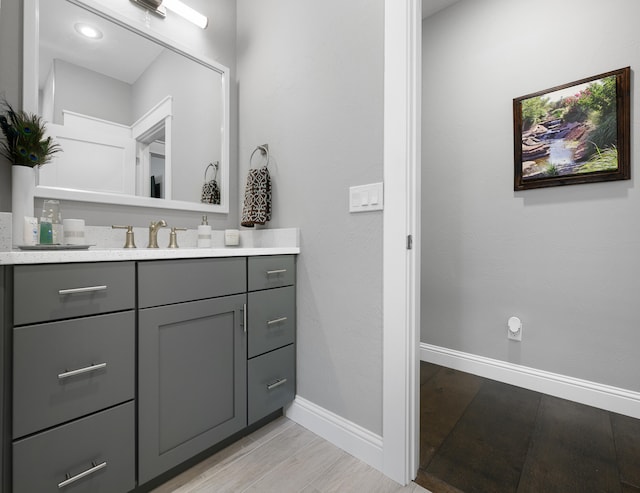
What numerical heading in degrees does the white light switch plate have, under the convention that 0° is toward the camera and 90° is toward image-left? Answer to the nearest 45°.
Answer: approximately 45°

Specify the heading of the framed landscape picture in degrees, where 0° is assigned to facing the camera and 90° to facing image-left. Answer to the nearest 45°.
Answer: approximately 45°

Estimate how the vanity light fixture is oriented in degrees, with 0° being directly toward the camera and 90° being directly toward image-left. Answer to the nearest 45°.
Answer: approximately 315°

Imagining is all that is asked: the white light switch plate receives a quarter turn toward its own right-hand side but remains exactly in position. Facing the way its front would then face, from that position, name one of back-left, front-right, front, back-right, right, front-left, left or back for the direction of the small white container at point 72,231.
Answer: front-left

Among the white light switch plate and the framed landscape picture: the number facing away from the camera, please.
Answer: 0

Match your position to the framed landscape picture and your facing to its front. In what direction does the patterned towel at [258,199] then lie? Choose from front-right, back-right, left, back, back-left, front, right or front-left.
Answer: front

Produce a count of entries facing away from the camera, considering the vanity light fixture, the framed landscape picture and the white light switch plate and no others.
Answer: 0

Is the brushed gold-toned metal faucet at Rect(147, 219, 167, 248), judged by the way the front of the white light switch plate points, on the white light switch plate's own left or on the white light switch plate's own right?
on the white light switch plate's own right

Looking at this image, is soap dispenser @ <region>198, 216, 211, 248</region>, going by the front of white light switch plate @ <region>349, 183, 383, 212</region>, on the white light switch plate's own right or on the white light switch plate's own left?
on the white light switch plate's own right
